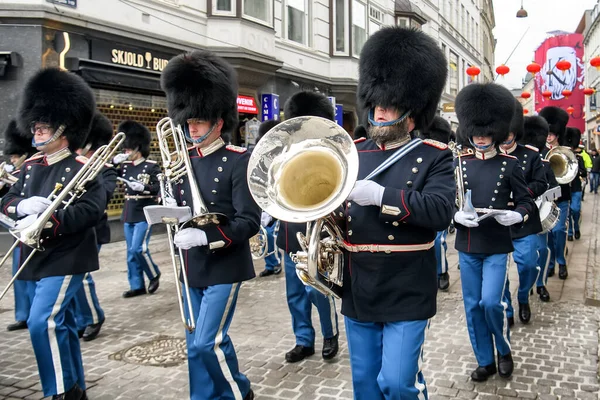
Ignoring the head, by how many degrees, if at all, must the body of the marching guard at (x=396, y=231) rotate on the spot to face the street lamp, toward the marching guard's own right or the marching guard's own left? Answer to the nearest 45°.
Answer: approximately 135° to the marching guard's own right

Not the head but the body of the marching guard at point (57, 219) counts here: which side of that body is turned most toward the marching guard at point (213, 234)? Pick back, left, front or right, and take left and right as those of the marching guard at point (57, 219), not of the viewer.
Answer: left

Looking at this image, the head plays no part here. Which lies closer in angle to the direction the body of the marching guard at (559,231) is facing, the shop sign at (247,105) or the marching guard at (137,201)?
the marching guard

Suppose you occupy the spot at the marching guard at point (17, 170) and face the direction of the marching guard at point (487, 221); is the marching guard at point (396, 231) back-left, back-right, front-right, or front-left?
front-right

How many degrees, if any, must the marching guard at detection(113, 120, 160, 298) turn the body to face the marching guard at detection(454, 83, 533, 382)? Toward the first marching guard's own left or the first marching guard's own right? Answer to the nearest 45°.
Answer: approximately 90° to the first marching guard's own left

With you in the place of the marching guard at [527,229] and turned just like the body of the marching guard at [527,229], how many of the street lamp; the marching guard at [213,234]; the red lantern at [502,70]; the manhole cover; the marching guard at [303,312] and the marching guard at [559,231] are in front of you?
3

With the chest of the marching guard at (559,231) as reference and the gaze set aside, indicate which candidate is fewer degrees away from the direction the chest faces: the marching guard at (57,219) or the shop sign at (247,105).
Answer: the marching guard

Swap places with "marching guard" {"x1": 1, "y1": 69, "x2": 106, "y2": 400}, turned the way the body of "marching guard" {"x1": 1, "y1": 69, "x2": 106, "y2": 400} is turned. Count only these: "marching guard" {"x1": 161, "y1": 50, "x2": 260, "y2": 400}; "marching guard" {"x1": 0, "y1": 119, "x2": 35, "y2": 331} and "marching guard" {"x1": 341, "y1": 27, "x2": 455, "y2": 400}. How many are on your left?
2

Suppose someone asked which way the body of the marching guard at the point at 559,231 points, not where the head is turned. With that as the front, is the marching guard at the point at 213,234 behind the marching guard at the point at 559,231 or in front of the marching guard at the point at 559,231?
in front

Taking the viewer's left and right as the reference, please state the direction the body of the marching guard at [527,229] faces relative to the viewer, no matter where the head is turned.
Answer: facing the viewer and to the left of the viewer

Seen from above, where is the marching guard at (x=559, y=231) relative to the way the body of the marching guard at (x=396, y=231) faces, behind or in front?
behind

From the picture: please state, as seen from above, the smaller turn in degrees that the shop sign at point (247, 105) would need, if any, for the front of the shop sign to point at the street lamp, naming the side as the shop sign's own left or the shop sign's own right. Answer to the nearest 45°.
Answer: approximately 90° to the shop sign's own left
